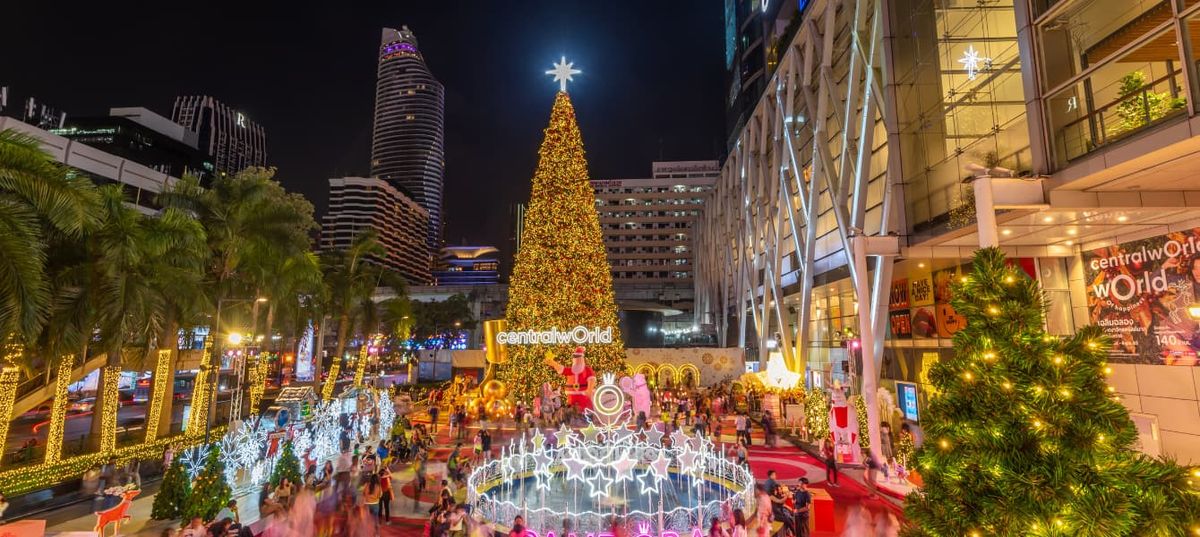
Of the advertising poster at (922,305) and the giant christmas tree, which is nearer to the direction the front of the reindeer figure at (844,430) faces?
the giant christmas tree

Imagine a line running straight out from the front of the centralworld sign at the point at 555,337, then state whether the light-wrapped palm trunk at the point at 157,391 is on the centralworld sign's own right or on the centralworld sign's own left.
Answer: on the centralworld sign's own right

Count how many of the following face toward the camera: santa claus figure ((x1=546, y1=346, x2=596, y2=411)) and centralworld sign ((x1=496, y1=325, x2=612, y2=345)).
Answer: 2

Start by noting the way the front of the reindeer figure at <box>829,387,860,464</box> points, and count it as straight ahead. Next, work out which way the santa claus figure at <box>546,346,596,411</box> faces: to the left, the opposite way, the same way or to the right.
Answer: the same way

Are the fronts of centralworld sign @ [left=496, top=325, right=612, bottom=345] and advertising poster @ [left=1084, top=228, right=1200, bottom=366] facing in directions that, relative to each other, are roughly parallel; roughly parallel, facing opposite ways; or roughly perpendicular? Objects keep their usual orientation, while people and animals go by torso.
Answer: roughly perpendicular

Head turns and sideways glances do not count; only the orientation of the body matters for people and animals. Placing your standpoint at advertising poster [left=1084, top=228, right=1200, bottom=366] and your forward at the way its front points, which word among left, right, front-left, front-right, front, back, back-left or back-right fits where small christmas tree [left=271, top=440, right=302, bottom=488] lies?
front

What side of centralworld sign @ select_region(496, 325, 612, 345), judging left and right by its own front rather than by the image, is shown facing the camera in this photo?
front

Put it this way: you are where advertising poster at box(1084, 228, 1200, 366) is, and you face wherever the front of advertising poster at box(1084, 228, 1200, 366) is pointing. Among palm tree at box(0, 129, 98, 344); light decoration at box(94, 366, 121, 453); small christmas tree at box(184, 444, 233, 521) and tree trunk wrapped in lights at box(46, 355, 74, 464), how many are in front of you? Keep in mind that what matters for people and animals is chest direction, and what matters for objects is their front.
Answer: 4

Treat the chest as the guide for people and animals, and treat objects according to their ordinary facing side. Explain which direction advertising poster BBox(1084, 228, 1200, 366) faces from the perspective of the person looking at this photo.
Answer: facing the viewer and to the left of the viewer

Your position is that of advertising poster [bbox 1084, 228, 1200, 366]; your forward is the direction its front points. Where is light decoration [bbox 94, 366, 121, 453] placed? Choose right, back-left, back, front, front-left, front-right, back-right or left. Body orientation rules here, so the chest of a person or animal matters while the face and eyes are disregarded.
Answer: front

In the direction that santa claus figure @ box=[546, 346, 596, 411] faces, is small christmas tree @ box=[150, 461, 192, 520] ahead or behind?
ahead

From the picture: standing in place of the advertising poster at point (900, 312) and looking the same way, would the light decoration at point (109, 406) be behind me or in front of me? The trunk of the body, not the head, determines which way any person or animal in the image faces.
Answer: in front

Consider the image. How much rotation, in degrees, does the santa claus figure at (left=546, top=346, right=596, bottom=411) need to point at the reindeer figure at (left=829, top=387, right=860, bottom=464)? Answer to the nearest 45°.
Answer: approximately 45° to its left

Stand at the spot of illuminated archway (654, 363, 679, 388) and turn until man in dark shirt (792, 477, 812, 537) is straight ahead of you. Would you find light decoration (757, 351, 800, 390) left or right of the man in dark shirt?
left

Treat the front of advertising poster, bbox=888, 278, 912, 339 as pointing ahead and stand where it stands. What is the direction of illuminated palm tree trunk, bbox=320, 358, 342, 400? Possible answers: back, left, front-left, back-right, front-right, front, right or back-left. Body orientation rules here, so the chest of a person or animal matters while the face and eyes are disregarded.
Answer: front-right

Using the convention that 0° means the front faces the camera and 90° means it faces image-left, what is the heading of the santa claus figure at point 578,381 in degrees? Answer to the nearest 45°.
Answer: approximately 0°
